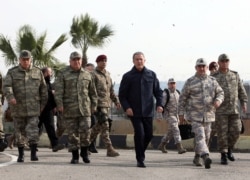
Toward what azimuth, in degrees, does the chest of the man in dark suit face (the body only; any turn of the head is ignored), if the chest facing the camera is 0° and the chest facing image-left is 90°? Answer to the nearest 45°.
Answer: approximately 0°

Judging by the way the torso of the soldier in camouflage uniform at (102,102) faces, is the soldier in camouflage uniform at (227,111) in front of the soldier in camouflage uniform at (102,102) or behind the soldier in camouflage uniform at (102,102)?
in front

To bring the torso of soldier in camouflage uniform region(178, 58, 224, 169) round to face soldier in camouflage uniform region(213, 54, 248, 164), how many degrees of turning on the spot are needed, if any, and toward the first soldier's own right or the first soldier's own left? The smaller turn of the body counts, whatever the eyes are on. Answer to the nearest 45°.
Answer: approximately 135° to the first soldier's own left

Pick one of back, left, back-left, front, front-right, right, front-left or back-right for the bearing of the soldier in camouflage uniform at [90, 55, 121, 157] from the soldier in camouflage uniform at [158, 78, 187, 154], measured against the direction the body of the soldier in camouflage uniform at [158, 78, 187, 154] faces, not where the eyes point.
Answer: right

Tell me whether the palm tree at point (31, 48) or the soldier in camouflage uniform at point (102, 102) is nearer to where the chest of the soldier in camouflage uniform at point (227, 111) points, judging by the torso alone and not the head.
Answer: the soldier in camouflage uniform

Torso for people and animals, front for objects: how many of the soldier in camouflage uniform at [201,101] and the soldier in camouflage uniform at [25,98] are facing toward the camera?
2

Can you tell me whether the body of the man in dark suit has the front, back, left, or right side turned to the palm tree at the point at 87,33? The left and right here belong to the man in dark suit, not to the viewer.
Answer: back

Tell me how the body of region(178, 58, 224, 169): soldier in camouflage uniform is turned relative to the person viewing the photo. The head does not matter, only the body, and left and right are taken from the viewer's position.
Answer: facing the viewer

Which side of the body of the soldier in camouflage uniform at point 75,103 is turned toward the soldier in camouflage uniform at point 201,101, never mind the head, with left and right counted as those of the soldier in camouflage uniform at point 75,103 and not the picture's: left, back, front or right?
left

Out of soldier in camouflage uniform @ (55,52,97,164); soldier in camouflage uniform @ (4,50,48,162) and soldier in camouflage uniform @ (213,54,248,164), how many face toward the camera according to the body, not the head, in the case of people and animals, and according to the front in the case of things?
3
